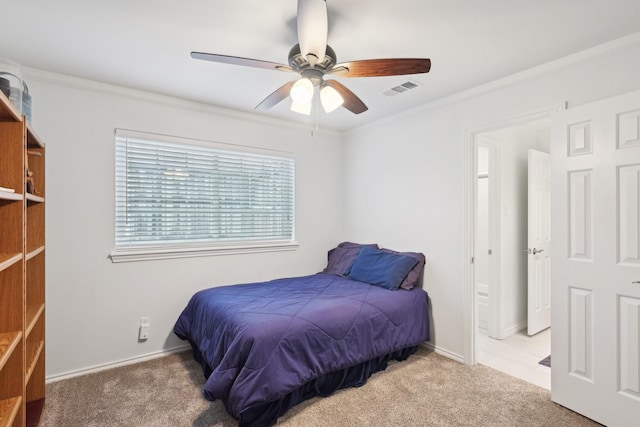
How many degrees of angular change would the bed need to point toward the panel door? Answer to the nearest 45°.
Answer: approximately 135° to its left

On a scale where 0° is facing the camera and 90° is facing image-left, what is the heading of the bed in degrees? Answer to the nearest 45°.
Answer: approximately 45°

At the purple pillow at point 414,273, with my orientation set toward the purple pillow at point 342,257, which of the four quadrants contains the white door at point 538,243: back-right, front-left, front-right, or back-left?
back-right

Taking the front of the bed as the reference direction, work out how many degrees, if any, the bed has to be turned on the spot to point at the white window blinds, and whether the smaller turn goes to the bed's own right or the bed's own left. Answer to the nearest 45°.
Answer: approximately 90° to the bed's own right
